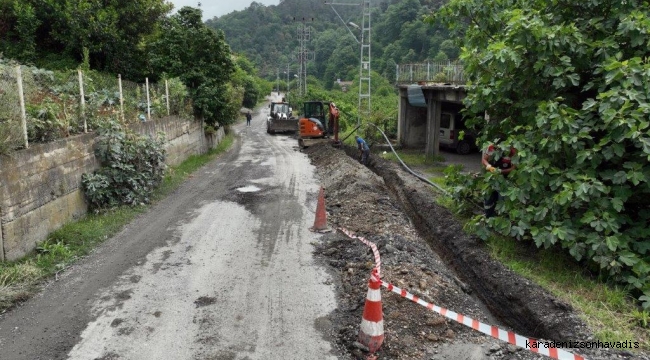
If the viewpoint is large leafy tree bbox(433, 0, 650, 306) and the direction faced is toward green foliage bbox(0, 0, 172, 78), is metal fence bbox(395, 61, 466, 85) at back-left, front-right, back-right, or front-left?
front-right

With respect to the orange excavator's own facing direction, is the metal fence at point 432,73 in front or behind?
in front

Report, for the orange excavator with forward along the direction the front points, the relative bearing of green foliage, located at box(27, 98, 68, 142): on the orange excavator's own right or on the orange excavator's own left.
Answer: on the orange excavator's own right

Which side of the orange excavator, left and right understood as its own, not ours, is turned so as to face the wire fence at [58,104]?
right

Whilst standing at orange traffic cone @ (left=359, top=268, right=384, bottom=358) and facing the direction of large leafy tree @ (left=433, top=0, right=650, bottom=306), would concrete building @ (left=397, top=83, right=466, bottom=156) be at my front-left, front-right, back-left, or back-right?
front-left

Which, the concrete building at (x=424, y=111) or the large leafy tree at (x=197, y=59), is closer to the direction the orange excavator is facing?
the concrete building
